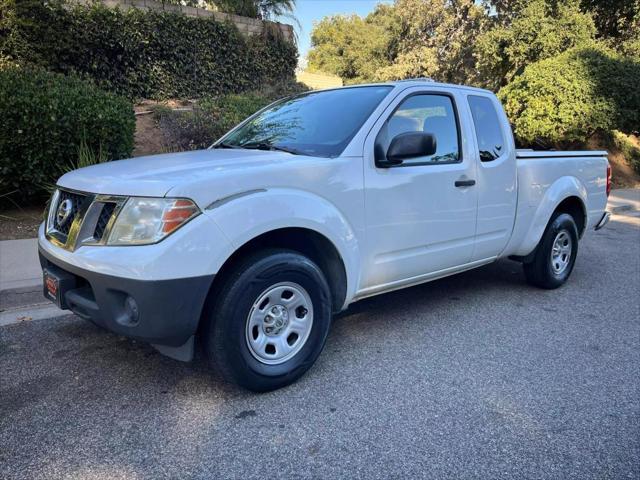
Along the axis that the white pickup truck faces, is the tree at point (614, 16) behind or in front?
behind

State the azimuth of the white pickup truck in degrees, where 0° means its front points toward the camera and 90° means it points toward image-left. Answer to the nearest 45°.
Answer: approximately 45°

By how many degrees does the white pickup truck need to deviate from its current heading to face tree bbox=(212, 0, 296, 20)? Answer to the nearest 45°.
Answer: approximately 135° to its right

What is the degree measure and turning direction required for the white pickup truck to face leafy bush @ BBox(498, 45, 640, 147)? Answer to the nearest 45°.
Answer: approximately 180°

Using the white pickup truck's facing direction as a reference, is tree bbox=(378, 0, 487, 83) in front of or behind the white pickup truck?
behind

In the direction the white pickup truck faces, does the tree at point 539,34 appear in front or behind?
behind

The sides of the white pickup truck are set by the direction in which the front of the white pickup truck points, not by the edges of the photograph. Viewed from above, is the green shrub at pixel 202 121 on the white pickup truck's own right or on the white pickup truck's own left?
on the white pickup truck's own right

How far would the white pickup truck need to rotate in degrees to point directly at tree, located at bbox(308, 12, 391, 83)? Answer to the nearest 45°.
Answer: approximately 135° to its right

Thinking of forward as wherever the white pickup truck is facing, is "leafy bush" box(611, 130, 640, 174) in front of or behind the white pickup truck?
behind

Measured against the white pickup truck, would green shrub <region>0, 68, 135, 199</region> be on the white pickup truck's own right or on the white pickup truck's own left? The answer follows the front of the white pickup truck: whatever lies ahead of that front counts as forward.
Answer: on the white pickup truck's own right

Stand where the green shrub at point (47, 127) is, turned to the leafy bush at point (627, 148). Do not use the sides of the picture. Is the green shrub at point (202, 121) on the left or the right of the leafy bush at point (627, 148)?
left

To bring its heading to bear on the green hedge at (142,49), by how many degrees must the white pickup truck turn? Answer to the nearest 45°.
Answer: approximately 135° to its right
